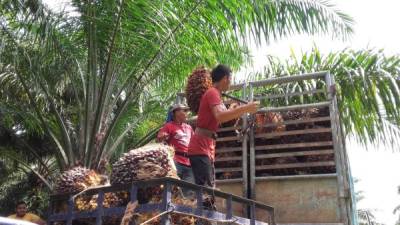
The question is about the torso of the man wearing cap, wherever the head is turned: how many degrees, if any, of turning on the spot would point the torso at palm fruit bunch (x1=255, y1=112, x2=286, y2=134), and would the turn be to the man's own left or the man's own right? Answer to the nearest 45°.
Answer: approximately 45° to the man's own left

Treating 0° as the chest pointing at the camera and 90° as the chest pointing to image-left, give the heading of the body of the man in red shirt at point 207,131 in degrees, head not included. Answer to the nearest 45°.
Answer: approximately 270°

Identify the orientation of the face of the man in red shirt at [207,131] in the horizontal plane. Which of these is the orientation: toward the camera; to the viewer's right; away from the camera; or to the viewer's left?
to the viewer's right

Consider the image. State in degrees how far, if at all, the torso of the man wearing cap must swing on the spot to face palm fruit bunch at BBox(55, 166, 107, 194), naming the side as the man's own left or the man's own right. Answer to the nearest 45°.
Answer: approximately 90° to the man's own right

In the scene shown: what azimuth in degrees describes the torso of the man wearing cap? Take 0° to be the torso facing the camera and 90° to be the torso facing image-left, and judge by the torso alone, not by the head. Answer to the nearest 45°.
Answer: approximately 315°

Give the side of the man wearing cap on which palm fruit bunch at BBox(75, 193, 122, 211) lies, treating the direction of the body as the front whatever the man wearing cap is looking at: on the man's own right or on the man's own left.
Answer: on the man's own right
